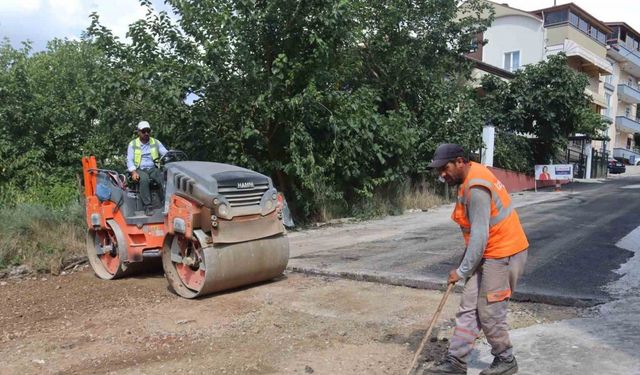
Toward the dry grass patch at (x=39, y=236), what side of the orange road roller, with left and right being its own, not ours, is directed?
back

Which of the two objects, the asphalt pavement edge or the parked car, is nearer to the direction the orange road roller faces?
the asphalt pavement edge

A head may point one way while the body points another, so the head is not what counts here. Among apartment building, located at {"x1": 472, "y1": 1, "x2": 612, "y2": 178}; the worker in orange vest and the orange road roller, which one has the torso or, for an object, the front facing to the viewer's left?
the worker in orange vest

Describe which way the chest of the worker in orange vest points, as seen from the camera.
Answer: to the viewer's left

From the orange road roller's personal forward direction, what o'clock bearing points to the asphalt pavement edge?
The asphalt pavement edge is roughly at 11 o'clock from the orange road roller.

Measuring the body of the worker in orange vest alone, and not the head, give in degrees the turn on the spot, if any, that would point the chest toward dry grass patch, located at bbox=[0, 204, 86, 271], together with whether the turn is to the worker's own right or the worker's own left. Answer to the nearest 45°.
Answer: approximately 45° to the worker's own right

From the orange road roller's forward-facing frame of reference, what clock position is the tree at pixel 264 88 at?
The tree is roughly at 8 o'clock from the orange road roller.

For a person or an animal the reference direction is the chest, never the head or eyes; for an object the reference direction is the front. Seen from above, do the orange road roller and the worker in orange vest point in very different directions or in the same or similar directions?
very different directions

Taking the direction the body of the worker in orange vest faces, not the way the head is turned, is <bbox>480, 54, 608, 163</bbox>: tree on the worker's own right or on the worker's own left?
on the worker's own right

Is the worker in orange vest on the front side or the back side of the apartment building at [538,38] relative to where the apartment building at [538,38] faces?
on the front side

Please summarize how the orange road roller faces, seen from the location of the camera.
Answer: facing the viewer and to the right of the viewer

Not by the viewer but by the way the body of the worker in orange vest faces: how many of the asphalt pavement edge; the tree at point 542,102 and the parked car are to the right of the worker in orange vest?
3

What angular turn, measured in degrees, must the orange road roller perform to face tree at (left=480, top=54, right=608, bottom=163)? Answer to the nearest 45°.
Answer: approximately 90° to its left

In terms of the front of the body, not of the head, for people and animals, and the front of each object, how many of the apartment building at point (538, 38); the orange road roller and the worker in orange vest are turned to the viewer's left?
1

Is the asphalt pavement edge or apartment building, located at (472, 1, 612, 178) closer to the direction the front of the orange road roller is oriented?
the asphalt pavement edge
